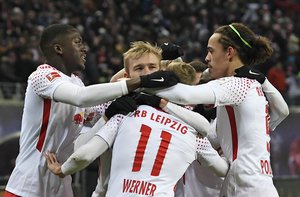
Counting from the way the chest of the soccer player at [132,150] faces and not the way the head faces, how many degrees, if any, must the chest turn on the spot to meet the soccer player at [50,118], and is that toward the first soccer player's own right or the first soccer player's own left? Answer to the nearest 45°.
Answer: approximately 45° to the first soccer player's own left

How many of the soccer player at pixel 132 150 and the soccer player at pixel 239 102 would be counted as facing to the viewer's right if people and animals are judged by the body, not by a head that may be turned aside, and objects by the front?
0

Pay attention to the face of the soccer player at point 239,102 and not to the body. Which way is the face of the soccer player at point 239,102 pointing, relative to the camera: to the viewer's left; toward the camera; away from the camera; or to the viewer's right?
to the viewer's left

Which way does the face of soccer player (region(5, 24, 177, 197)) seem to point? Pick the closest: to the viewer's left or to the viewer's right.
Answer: to the viewer's right

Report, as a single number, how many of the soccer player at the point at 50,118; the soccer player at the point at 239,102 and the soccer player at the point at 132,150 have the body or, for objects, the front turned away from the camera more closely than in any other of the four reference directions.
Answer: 1

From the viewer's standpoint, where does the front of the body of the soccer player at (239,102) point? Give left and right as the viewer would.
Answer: facing to the left of the viewer

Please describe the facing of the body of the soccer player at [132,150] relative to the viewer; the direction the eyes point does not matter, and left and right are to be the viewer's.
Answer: facing away from the viewer

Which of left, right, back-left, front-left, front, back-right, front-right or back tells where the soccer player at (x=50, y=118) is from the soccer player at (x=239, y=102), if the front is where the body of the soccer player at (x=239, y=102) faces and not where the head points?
front

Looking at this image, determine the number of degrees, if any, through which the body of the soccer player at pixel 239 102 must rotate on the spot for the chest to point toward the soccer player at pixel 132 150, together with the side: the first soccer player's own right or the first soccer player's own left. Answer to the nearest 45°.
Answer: approximately 45° to the first soccer player's own left

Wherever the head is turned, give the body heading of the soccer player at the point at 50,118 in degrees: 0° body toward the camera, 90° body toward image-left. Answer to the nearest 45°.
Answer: approximately 270°
